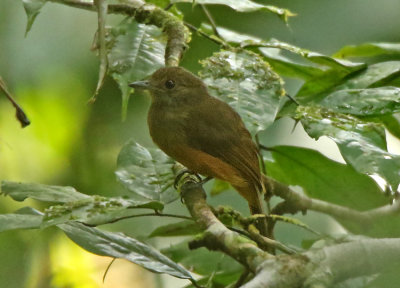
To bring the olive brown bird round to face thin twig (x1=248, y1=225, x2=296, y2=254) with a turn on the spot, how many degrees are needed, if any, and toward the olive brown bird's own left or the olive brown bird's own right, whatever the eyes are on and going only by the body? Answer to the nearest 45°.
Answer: approximately 180°

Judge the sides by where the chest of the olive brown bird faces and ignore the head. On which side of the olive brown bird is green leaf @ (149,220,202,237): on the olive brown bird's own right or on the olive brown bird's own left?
on the olive brown bird's own right

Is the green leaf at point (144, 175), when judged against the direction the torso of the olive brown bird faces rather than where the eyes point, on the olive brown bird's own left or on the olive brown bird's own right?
on the olive brown bird's own right

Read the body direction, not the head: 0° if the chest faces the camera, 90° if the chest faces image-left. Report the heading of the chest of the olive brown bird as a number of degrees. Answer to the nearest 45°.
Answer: approximately 90°
